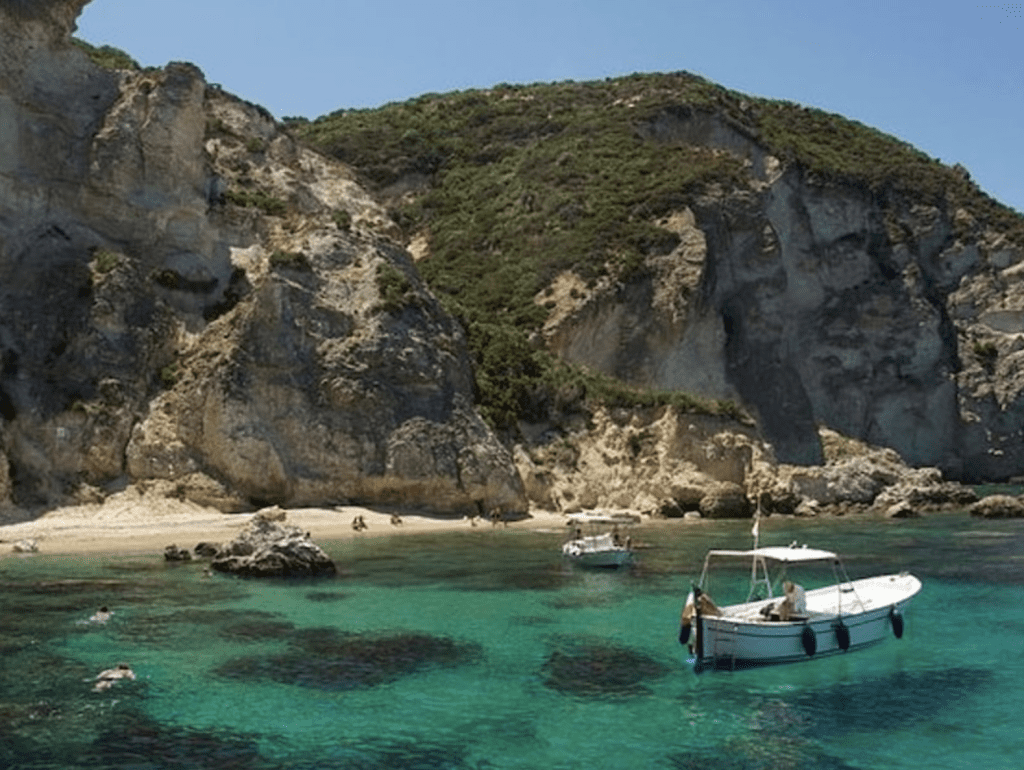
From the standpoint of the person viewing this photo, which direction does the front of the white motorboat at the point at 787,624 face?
facing away from the viewer and to the right of the viewer

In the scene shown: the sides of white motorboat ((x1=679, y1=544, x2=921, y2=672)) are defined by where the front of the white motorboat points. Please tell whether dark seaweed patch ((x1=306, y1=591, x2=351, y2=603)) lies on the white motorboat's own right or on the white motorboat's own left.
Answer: on the white motorboat's own left

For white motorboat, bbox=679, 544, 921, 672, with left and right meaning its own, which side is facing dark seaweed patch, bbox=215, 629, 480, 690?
back

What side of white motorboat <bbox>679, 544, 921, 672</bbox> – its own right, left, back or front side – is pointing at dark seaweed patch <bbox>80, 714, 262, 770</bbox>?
back

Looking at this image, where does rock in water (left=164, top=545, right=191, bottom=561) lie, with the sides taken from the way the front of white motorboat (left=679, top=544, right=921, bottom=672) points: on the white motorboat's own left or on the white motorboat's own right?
on the white motorboat's own left

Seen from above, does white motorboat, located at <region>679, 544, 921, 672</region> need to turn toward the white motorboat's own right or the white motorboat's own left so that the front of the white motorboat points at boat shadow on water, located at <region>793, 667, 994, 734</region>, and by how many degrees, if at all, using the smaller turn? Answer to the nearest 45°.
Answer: approximately 90° to the white motorboat's own right

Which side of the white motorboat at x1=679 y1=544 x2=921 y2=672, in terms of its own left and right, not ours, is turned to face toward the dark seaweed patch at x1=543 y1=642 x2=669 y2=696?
back
